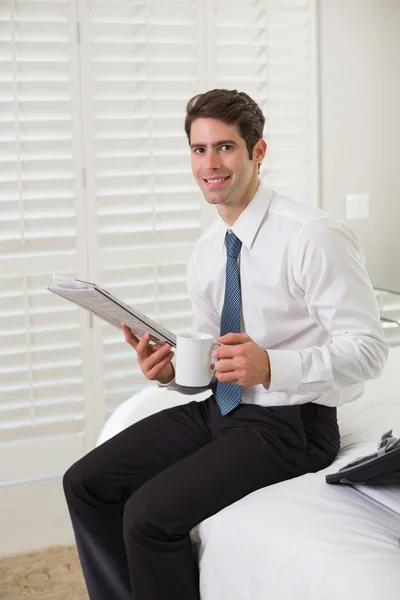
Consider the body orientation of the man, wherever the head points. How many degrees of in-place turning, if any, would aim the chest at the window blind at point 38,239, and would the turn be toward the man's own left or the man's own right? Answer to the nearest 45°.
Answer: approximately 90° to the man's own right

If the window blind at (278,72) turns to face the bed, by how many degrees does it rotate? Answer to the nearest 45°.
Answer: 0° — it already faces it

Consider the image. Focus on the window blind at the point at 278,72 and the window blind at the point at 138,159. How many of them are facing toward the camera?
2

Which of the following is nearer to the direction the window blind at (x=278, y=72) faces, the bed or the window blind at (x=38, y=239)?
the bed

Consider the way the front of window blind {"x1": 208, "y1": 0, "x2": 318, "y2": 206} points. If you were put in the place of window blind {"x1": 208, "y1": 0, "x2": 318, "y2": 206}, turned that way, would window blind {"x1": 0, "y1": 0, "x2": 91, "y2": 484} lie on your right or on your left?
on your right

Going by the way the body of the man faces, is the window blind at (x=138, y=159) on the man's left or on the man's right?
on the man's right

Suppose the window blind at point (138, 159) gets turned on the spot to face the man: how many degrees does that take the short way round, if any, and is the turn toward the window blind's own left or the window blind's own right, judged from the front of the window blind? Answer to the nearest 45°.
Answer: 0° — it already faces them
